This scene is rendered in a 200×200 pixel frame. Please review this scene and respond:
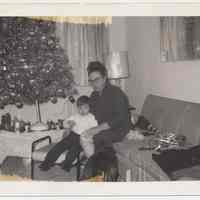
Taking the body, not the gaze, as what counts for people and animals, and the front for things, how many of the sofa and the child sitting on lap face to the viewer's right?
0

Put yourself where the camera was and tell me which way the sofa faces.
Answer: facing the viewer and to the left of the viewer

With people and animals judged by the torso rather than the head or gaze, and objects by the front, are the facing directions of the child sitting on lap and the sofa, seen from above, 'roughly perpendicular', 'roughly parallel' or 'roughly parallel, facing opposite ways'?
roughly parallel
